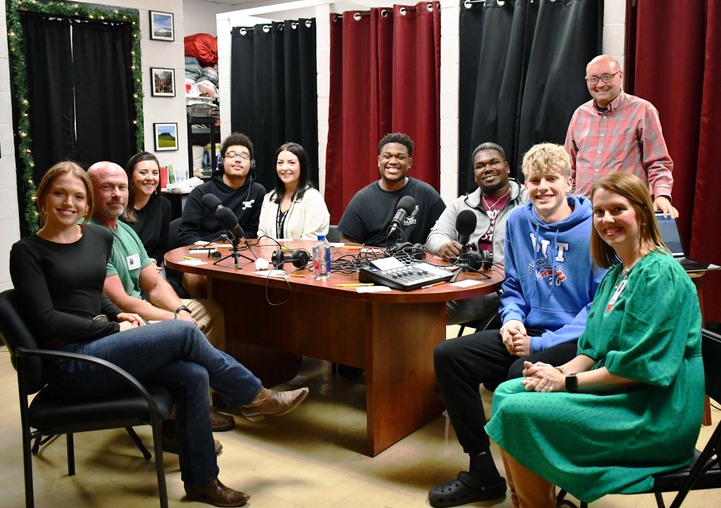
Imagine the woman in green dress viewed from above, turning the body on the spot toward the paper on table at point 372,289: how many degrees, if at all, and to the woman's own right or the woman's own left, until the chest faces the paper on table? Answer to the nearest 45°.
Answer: approximately 90° to the woman's own right

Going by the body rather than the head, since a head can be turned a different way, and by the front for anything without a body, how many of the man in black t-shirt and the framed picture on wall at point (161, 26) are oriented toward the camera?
2

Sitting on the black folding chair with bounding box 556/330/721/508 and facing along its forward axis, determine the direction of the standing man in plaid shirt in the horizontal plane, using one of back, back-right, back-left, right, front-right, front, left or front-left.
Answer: back-right

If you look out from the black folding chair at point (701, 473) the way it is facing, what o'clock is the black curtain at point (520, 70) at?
The black curtain is roughly at 4 o'clock from the black folding chair.

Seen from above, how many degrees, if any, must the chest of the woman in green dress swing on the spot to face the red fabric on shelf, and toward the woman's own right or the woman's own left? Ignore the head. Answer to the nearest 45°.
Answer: approximately 90° to the woman's own right

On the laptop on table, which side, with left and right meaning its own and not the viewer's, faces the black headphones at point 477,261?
right

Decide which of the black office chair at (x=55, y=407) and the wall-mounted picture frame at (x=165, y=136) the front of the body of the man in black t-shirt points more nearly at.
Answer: the black office chair

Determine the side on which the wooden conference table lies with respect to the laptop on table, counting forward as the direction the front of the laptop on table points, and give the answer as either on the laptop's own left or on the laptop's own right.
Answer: on the laptop's own right

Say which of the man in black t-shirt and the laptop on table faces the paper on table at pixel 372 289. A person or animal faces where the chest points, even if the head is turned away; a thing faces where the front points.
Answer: the man in black t-shirt

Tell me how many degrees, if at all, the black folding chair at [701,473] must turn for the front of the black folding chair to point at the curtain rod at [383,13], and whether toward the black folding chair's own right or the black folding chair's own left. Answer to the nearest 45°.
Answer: approximately 90° to the black folding chair's own right
